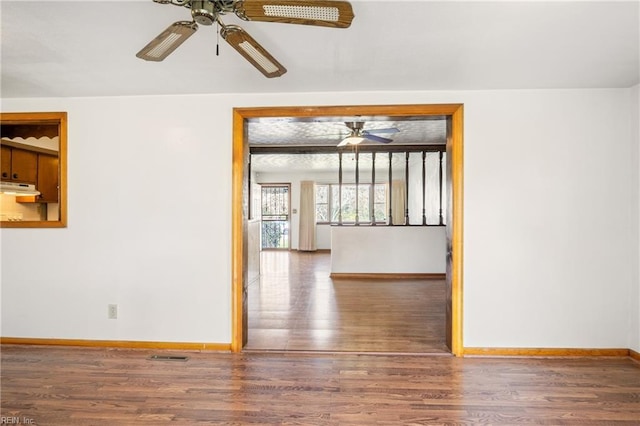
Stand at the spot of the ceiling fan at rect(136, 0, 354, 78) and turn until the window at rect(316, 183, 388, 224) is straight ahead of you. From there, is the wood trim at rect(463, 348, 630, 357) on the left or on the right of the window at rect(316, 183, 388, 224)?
right

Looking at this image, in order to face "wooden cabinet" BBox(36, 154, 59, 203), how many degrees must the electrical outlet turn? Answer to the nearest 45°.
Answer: approximately 180°

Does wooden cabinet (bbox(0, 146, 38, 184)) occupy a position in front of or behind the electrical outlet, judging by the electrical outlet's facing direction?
behind

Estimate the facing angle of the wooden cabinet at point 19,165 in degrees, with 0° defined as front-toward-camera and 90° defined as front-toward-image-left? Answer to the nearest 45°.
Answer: approximately 315°

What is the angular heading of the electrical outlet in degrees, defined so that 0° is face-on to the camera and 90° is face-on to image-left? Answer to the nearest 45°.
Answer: approximately 0°

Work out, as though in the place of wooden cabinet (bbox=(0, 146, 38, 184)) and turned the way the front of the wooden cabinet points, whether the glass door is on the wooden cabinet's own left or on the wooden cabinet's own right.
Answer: on the wooden cabinet's own left
